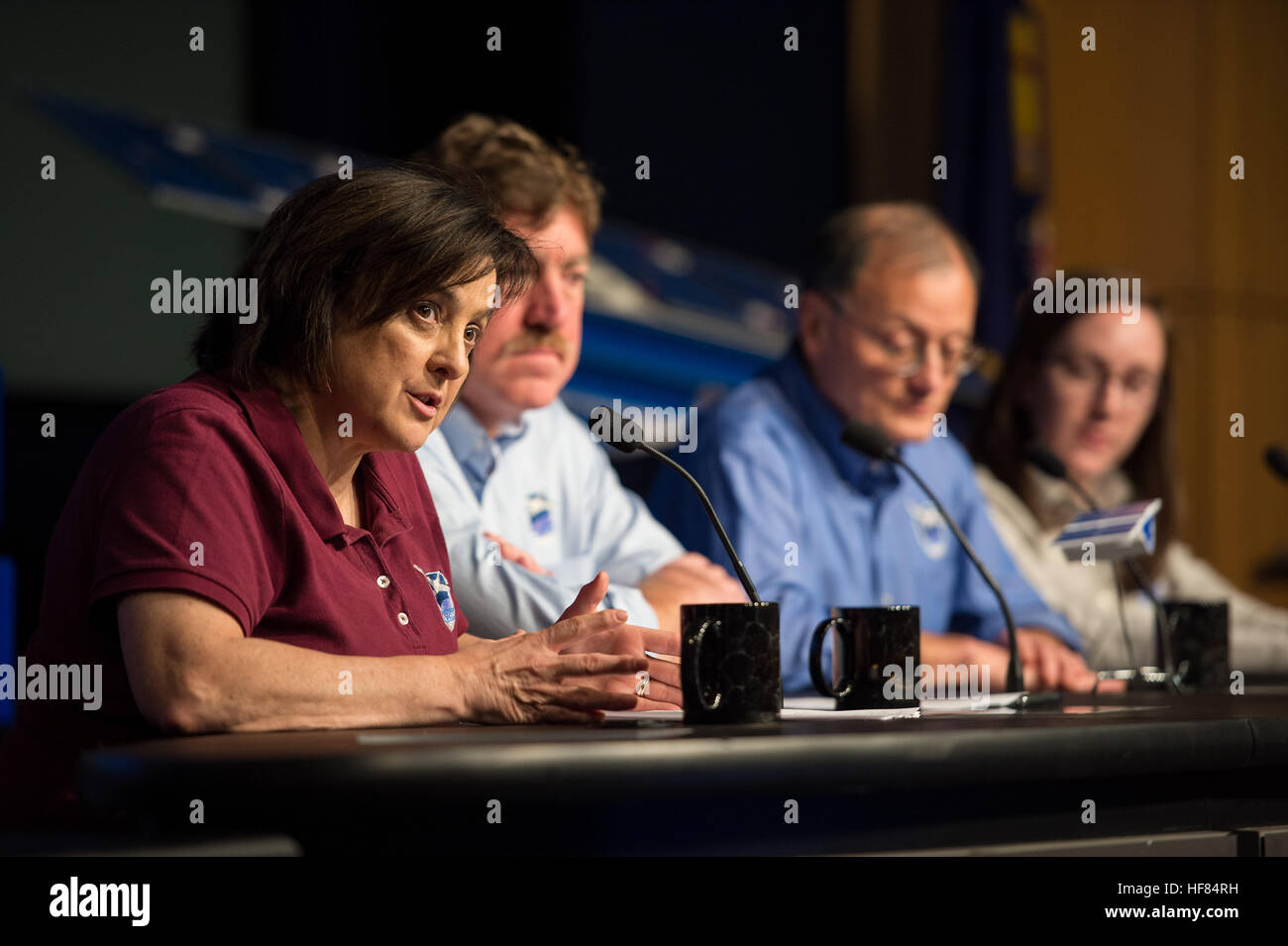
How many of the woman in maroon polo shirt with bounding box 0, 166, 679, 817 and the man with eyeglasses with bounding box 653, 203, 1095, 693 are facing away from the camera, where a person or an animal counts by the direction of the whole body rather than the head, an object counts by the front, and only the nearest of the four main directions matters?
0

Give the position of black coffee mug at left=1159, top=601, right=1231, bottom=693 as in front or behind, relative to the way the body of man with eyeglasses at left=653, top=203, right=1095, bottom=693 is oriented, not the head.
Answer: in front

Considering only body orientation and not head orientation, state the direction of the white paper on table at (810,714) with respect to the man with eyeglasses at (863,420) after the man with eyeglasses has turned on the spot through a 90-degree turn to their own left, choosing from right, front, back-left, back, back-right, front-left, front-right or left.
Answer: back-right

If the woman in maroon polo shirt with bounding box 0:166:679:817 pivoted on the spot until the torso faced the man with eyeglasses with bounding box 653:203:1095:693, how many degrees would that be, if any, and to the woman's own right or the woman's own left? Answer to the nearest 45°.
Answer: approximately 90° to the woman's own left

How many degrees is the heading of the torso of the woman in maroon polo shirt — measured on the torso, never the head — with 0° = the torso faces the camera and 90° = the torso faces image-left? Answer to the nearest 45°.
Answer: approximately 315°

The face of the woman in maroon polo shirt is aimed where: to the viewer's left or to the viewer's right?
to the viewer's right

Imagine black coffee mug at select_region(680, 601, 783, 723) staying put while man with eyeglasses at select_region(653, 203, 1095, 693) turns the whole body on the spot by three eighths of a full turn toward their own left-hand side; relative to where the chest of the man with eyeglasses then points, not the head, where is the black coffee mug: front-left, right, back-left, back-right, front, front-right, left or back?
back
